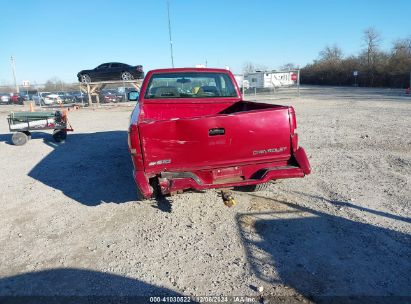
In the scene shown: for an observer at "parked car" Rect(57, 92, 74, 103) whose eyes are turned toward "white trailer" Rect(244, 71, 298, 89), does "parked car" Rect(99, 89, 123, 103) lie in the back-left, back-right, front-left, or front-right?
front-right

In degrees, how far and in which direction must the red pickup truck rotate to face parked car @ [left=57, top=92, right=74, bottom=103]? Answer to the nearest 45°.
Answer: approximately 45° to its left

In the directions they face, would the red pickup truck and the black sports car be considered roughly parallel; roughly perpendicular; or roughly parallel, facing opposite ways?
roughly perpendicular

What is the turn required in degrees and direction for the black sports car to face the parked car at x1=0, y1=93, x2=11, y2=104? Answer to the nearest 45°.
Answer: approximately 45° to its right

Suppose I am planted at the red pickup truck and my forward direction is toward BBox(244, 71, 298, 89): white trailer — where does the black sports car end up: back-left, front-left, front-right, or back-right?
front-left

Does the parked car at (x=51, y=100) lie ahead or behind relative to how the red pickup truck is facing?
ahead

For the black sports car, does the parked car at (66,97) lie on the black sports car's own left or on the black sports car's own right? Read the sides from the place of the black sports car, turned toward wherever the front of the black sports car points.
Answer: on the black sports car's own right

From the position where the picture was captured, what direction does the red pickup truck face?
facing away from the viewer

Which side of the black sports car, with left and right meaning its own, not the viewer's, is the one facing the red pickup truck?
left

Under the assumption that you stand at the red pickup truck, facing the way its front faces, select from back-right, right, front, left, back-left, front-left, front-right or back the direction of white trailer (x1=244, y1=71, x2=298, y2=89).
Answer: front

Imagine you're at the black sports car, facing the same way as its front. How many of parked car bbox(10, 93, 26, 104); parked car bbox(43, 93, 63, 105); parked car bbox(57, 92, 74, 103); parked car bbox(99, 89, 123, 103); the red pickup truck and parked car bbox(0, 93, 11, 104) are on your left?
1

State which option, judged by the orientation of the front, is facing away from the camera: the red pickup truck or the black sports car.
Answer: the red pickup truck

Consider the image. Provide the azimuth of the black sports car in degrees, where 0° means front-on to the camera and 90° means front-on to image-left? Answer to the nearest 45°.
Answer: approximately 90°

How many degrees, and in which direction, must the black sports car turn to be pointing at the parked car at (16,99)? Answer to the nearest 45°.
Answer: approximately 45° to its right
